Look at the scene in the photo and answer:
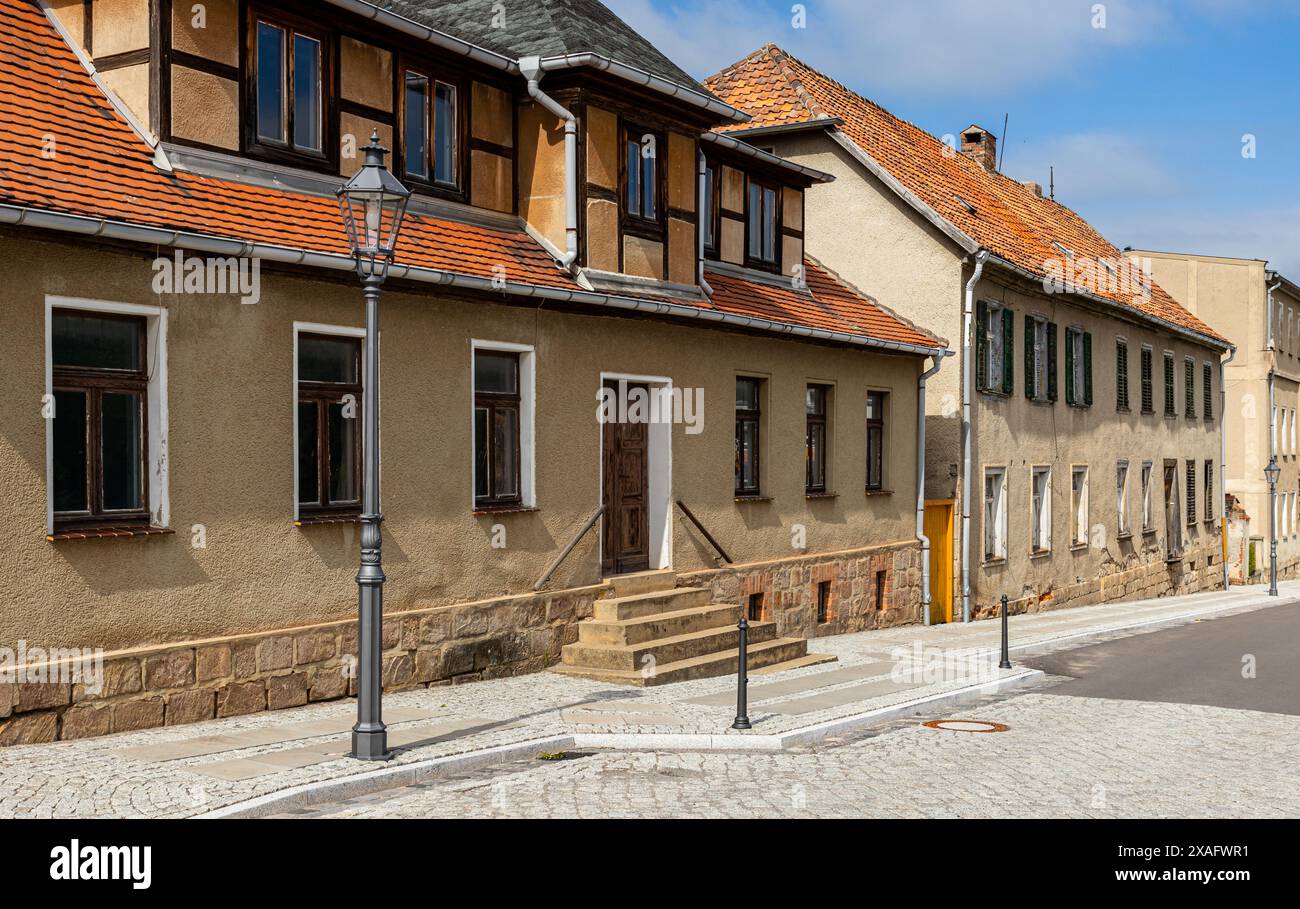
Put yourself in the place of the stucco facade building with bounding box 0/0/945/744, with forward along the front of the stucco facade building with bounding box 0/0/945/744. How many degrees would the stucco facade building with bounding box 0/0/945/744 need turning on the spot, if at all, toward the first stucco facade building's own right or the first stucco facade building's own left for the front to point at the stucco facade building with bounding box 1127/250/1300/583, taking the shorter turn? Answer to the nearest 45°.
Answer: approximately 90° to the first stucco facade building's own left

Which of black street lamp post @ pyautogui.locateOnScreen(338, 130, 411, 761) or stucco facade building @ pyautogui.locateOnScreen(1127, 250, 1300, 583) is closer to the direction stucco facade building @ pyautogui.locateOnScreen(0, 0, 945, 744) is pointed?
the black street lamp post

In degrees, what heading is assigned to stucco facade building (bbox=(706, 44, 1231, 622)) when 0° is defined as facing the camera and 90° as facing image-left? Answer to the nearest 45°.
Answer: approximately 315°

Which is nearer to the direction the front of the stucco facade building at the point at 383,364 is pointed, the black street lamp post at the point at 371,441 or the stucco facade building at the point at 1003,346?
the black street lamp post

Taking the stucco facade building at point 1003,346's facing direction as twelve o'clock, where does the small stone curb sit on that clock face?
The small stone curb is roughly at 2 o'clock from the stucco facade building.

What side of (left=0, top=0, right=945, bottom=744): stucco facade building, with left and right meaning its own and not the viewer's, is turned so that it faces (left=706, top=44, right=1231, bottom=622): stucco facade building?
left

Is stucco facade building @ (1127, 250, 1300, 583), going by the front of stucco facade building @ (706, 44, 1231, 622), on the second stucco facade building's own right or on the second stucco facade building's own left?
on the second stucco facade building's own left

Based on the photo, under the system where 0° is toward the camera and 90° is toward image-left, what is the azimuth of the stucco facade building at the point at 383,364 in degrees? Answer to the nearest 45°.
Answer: approximately 315°
